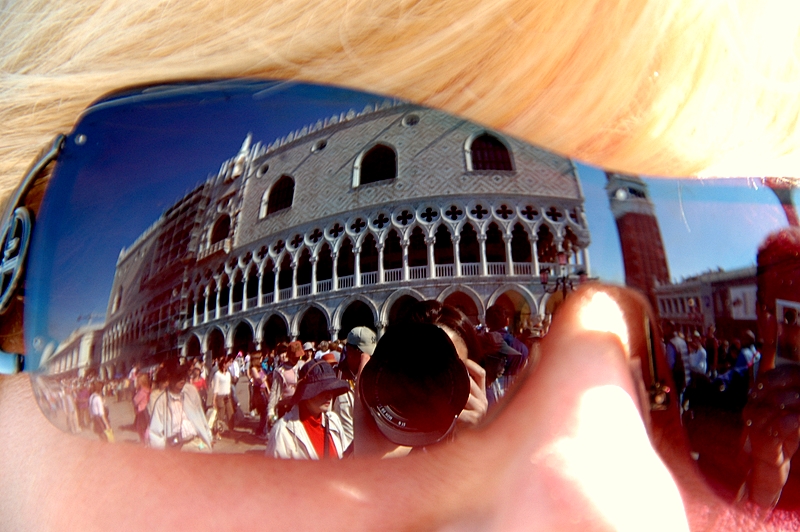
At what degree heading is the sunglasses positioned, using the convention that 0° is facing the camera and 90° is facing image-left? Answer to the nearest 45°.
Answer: approximately 315°
